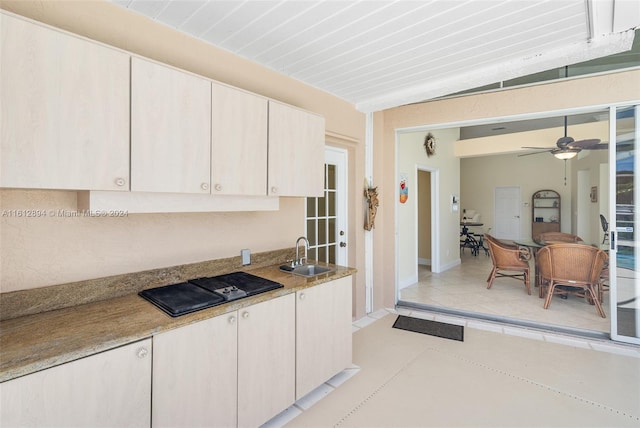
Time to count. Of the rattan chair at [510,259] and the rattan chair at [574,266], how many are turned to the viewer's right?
1

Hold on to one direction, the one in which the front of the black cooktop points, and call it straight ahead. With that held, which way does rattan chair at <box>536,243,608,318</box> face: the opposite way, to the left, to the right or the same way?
to the left

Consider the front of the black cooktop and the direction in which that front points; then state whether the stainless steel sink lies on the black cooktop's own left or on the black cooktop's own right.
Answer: on the black cooktop's own left

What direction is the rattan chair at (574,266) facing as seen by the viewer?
away from the camera

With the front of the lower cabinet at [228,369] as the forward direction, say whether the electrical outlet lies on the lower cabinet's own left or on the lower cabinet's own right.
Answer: on the lower cabinet's own left

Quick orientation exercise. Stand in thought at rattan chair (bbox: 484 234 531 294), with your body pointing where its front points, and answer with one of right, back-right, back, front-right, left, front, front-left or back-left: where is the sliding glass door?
front-right

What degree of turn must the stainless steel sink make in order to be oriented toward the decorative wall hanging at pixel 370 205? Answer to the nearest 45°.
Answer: approximately 90° to its left

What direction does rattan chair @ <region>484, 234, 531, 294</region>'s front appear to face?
to the viewer's right

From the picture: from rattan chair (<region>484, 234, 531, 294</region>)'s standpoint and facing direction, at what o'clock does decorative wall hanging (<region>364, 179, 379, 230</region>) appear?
The decorative wall hanging is roughly at 4 o'clock from the rattan chair.

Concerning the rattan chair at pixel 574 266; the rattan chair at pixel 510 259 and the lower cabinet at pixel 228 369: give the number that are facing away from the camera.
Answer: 1

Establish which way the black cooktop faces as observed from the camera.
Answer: facing the viewer and to the right of the viewer

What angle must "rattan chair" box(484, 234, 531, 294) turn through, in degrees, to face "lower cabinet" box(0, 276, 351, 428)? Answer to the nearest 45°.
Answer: approximately 90° to its right

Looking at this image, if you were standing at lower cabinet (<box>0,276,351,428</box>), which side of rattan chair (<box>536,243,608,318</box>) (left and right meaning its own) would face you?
back

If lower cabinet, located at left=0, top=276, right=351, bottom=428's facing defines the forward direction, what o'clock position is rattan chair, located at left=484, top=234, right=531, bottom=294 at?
The rattan chair is roughly at 10 o'clock from the lower cabinet.
